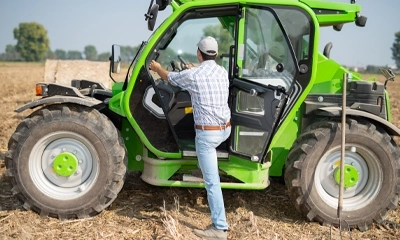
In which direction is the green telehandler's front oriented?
to the viewer's left
